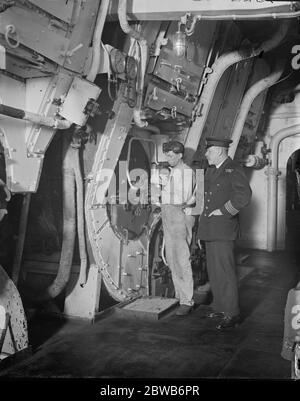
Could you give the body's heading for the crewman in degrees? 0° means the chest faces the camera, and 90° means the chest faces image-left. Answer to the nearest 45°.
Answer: approximately 45°

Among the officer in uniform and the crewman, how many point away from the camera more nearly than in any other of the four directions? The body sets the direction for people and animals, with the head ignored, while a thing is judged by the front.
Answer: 0

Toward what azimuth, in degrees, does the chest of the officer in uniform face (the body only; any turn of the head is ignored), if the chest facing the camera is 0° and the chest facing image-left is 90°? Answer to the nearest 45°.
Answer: approximately 45°

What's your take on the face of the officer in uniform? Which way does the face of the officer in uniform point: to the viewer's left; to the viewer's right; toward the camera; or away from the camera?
to the viewer's left
